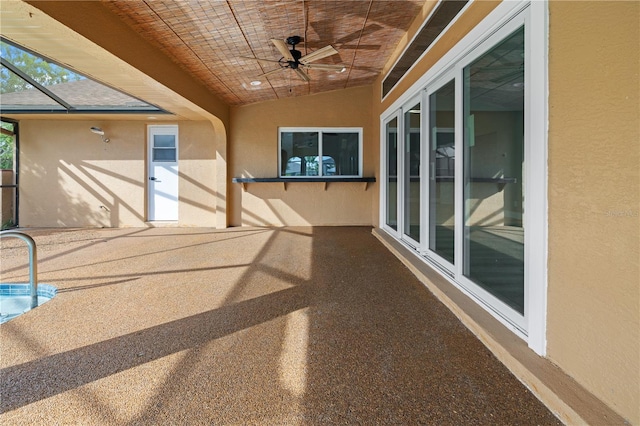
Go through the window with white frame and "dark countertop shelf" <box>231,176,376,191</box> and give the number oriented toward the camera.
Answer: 2

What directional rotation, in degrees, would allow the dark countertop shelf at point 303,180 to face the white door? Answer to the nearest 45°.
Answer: approximately 90° to its right

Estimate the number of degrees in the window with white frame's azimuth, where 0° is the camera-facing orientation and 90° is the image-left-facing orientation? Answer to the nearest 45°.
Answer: approximately 0°

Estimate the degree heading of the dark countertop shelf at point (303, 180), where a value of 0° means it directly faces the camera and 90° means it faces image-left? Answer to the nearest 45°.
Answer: approximately 0°

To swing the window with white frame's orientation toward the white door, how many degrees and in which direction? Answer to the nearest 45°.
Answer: approximately 90° to its right

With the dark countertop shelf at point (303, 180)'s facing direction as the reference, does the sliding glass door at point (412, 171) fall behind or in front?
in front

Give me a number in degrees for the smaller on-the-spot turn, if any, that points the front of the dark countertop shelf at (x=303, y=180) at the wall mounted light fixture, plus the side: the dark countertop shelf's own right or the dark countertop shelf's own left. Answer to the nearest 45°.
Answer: approximately 90° to the dark countertop shelf's own right
